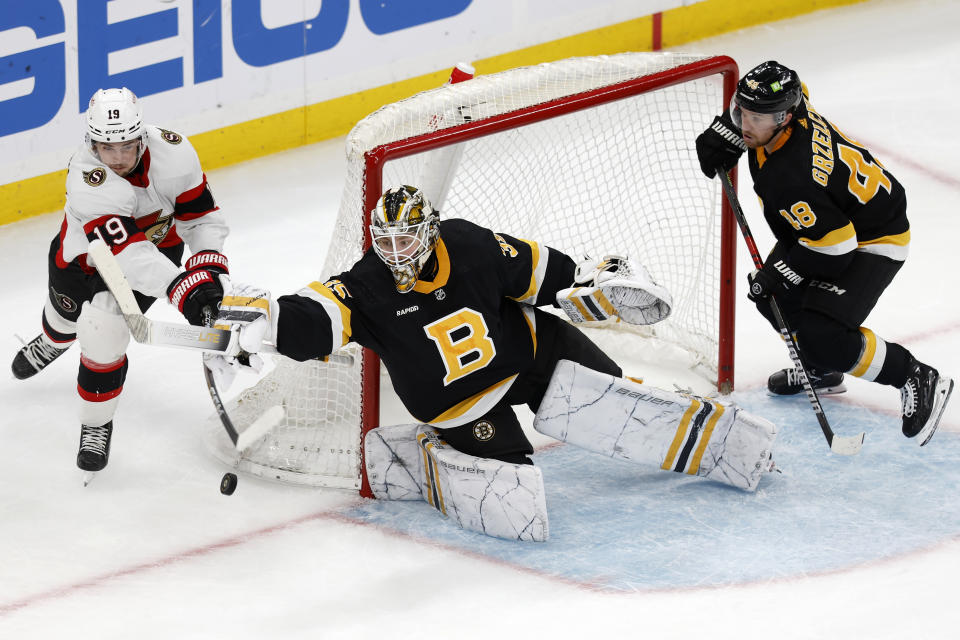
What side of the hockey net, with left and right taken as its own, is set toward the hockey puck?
right

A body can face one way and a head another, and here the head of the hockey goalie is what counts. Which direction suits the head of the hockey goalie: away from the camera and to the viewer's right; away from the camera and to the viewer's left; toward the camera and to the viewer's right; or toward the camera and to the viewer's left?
toward the camera and to the viewer's left

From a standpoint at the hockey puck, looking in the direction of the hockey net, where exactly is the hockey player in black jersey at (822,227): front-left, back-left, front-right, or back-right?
front-right

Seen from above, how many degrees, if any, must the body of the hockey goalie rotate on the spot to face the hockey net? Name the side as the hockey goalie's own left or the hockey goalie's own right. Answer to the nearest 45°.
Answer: approximately 180°

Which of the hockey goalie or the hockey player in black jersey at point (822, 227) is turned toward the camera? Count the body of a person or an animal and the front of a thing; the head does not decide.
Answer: the hockey goalie

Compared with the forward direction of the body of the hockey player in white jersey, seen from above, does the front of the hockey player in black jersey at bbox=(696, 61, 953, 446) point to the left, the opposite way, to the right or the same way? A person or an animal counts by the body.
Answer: the opposite way

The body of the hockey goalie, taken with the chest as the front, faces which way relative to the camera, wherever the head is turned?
toward the camera

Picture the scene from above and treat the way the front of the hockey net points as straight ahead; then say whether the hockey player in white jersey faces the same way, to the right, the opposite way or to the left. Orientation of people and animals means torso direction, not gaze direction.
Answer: the same way

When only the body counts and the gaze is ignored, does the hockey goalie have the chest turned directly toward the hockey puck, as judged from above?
no

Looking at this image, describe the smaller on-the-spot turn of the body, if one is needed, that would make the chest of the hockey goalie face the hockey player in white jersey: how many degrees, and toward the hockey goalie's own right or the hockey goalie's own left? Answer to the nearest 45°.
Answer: approximately 90° to the hockey goalie's own right

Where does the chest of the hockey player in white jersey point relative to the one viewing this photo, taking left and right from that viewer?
facing the viewer and to the right of the viewer

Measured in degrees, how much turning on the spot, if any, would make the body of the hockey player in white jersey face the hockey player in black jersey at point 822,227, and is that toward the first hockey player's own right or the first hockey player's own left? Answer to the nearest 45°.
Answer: approximately 45° to the first hockey player's own left

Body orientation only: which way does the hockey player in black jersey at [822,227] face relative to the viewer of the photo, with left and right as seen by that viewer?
facing to the left of the viewer

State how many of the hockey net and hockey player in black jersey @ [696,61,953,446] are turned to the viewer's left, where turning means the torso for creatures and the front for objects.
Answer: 1
